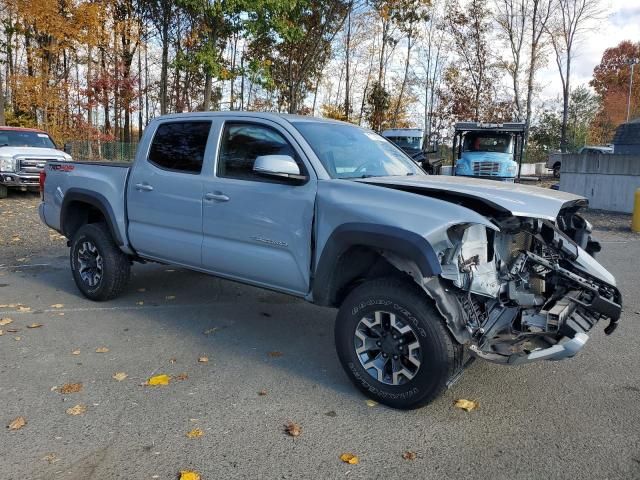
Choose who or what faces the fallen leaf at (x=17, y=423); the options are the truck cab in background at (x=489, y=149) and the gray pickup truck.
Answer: the truck cab in background

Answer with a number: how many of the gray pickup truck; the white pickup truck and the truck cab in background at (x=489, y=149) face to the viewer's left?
0

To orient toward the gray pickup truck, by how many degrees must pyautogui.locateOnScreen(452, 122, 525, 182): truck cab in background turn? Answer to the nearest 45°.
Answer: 0° — it already faces it

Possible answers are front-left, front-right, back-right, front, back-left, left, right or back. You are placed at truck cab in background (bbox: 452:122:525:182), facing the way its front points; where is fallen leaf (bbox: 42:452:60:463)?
front

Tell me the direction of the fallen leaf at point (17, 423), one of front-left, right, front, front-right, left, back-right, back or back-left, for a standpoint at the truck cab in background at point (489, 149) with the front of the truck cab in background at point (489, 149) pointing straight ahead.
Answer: front

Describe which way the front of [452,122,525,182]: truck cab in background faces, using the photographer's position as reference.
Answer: facing the viewer

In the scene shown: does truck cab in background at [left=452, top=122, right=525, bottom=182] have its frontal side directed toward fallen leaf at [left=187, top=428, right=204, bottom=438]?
yes

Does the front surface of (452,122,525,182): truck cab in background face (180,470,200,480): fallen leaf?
yes

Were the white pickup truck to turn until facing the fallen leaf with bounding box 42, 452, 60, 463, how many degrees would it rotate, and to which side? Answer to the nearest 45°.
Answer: approximately 45° to its right

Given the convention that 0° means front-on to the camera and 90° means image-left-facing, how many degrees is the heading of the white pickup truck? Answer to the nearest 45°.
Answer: approximately 315°

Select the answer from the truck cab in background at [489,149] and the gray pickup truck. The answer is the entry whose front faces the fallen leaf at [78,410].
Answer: the truck cab in background

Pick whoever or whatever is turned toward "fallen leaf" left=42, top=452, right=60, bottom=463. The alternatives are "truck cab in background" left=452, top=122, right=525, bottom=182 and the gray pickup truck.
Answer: the truck cab in background

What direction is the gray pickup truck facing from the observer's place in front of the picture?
facing the viewer and to the right of the viewer

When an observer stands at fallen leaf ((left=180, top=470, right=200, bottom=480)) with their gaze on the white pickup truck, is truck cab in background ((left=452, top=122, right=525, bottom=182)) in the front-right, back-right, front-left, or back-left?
front-right
